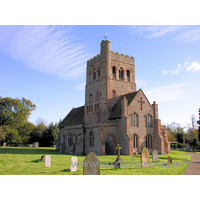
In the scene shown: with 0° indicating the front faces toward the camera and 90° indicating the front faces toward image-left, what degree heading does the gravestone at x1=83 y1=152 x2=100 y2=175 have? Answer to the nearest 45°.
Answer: approximately 0°

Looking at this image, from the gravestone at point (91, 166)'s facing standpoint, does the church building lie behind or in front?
behind
